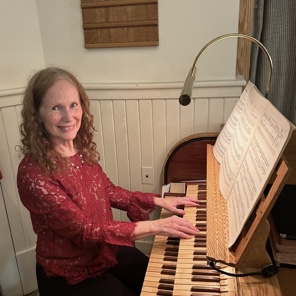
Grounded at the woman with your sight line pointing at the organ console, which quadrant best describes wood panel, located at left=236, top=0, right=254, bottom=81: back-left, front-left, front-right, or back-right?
front-left

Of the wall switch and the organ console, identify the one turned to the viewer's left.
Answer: the organ console

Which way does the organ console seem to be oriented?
to the viewer's left

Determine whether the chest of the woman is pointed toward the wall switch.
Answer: no

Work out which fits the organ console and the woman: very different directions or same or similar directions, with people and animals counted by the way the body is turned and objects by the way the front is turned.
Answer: very different directions

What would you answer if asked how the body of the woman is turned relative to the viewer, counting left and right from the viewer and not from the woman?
facing the viewer and to the right of the viewer

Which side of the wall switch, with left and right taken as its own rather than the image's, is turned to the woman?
front

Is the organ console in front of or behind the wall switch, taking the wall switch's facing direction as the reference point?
in front

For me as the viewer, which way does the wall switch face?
facing the viewer

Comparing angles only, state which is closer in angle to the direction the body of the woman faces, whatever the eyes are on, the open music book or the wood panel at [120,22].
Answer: the open music book

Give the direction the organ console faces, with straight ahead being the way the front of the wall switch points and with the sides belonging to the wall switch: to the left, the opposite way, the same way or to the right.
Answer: to the right

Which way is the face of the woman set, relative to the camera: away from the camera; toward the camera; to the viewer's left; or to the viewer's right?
toward the camera

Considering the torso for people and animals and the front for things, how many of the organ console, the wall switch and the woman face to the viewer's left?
1
